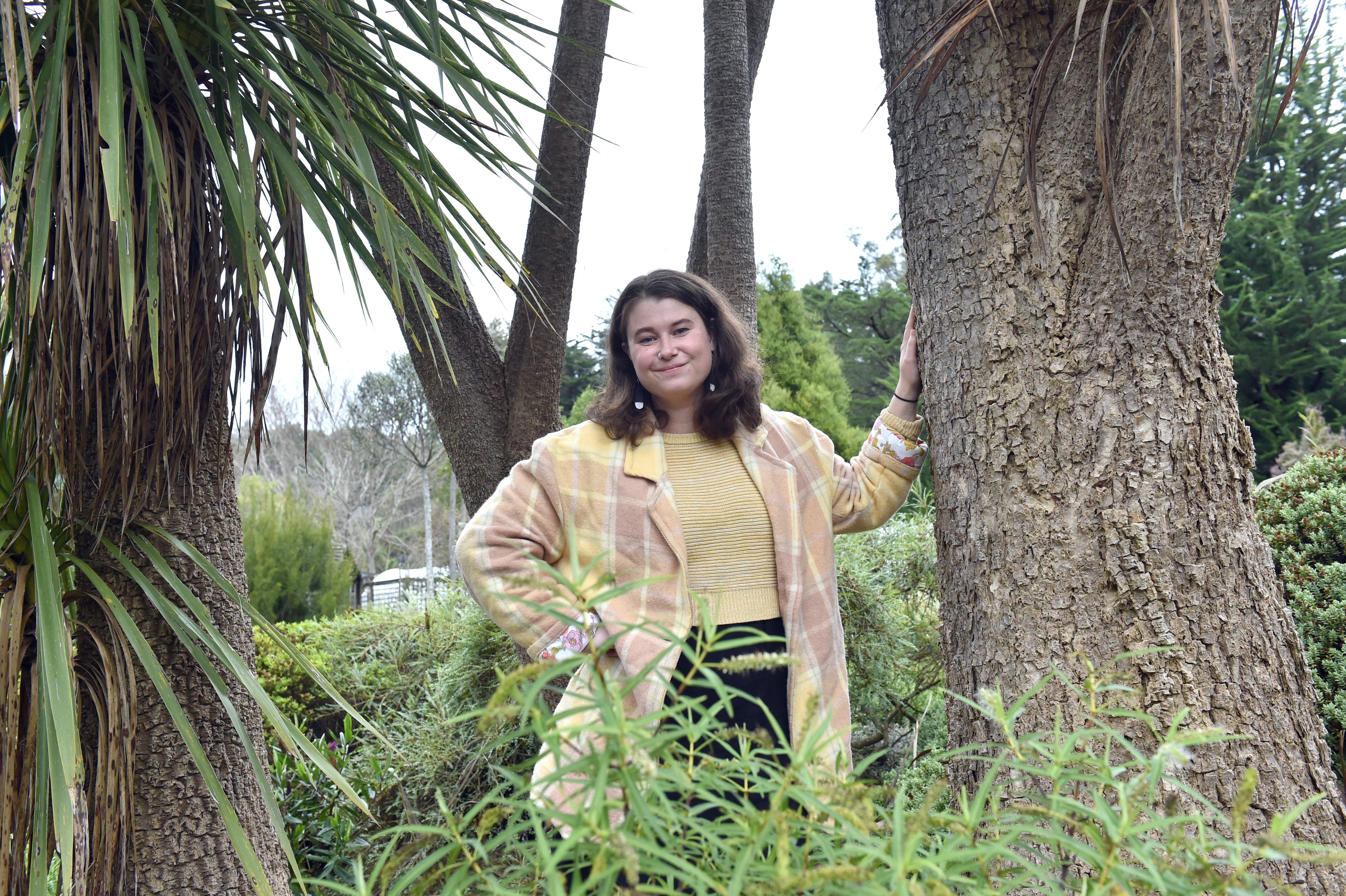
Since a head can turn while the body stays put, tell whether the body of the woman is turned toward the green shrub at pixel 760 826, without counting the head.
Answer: yes

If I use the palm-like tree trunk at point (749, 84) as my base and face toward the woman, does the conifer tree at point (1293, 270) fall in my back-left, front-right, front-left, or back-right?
back-left

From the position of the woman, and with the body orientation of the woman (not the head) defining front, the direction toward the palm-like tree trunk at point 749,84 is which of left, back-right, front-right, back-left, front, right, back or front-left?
back

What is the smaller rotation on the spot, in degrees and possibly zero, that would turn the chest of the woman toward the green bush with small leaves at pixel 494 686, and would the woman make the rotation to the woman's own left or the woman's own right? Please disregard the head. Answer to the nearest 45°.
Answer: approximately 135° to the woman's own right

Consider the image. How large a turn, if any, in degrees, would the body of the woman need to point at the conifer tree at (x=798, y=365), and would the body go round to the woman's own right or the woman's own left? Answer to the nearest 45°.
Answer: approximately 180°

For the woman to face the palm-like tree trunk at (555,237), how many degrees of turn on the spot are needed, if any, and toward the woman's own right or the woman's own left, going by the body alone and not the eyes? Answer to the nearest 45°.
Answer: approximately 180°

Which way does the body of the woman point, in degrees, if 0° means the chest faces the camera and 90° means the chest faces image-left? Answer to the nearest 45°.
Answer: approximately 0°

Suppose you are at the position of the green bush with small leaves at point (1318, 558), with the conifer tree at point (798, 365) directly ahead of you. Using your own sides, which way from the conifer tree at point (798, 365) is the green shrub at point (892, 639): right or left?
left

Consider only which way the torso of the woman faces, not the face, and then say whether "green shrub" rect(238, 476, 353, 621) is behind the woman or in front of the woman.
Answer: behind
